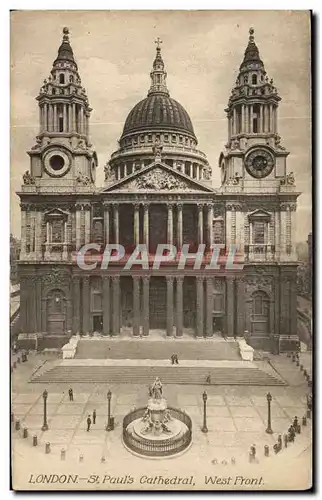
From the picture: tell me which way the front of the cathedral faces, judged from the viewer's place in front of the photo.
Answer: facing the viewer
